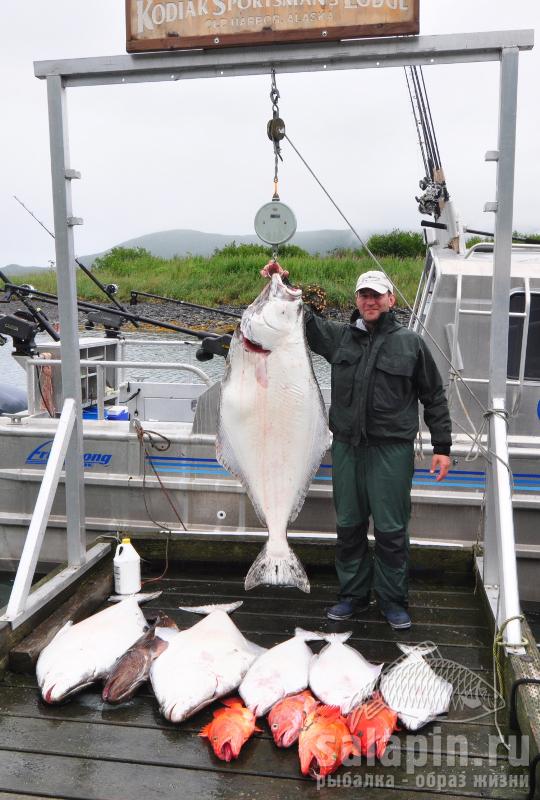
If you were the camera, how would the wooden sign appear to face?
facing the viewer

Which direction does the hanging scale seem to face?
toward the camera

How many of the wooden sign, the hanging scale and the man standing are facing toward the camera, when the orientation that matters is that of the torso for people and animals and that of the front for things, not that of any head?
3

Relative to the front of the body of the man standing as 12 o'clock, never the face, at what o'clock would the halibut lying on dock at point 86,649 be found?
The halibut lying on dock is roughly at 2 o'clock from the man standing.

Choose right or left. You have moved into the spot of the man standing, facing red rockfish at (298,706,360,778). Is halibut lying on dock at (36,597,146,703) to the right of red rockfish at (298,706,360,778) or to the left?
right

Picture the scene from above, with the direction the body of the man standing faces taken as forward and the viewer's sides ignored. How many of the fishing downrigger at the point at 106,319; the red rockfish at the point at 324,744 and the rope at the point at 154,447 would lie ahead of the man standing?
1

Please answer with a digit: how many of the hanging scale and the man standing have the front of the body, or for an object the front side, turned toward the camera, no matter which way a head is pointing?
2

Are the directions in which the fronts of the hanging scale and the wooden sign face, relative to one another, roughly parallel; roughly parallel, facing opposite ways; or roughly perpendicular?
roughly parallel

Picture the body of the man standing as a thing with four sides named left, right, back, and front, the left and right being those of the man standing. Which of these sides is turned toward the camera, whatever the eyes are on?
front

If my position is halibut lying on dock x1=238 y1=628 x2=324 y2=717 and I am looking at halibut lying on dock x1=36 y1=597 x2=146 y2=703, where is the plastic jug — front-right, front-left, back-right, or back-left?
front-right

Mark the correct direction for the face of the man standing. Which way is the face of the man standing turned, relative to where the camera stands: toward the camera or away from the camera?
toward the camera
